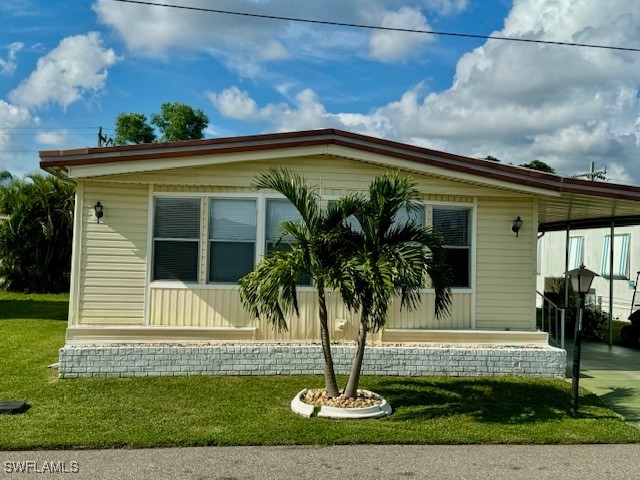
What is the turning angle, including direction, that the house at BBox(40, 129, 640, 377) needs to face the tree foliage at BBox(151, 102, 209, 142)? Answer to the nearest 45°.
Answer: approximately 180°

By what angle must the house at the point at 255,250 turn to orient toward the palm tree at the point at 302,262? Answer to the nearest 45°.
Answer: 0° — it already faces it

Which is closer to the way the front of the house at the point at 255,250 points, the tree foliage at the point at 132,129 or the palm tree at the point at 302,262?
the palm tree

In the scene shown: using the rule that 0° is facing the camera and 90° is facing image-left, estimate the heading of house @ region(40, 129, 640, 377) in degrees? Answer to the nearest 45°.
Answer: approximately 0°

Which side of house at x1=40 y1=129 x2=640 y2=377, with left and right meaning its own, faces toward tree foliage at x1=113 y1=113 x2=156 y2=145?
back

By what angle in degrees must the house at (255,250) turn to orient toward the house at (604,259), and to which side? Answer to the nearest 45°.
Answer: approximately 135° to its left

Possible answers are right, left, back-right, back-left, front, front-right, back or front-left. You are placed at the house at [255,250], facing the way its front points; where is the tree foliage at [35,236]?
back-right

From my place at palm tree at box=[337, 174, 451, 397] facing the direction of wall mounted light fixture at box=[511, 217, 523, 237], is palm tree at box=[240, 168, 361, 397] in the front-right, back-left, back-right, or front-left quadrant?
back-left
